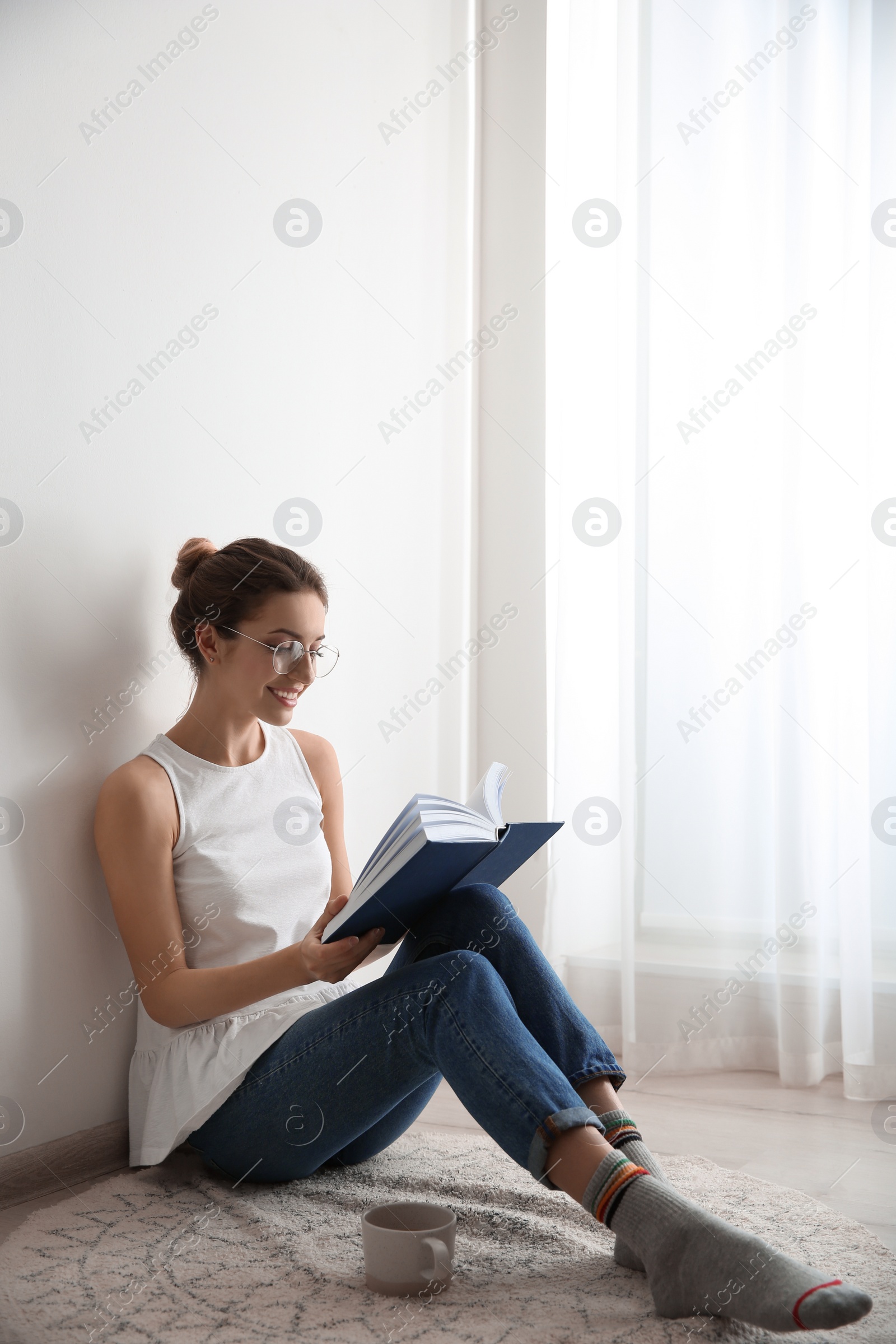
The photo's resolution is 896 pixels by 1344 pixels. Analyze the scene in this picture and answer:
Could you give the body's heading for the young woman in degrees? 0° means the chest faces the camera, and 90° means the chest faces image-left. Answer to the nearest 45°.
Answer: approximately 315°
